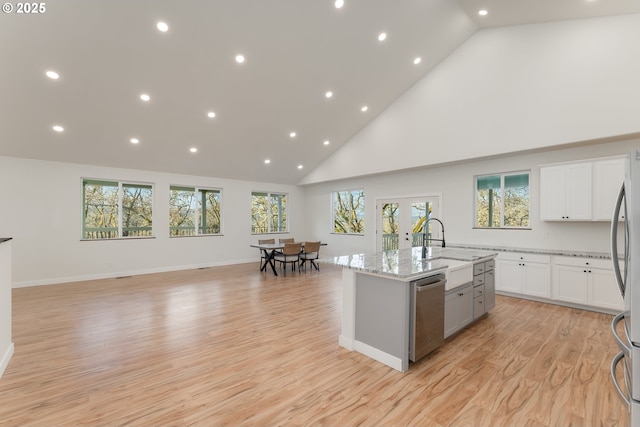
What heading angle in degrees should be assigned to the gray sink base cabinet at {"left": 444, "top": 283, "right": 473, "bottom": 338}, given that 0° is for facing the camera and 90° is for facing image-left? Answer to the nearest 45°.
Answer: approximately 315°

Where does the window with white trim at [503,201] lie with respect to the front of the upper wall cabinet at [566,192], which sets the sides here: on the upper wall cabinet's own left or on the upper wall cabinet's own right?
on the upper wall cabinet's own right

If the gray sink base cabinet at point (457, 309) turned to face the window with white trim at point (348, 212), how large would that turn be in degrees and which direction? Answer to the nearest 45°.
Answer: approximately 180°

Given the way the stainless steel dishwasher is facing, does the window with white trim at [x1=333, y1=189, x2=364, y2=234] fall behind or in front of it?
behind

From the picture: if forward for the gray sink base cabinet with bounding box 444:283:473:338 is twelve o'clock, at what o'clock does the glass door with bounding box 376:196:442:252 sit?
The glass door is roughly at 7 o'clock from the gray sink base cabinet.

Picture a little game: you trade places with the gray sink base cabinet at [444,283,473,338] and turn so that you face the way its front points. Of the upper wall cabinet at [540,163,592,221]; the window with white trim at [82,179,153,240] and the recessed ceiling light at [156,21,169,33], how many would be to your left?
1

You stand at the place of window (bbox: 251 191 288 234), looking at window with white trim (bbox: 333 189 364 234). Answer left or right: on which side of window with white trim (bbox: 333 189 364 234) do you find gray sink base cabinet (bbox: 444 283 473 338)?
right

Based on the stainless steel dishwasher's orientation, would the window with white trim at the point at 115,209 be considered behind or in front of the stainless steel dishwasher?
behind

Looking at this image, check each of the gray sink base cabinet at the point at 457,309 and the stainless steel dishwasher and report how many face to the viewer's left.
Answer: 0

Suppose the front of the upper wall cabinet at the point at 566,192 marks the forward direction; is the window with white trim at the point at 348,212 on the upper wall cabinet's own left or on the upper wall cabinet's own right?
on the upper wall cabinet's own right

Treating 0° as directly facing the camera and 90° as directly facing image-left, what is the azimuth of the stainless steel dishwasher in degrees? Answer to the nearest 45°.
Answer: approximately 315°
